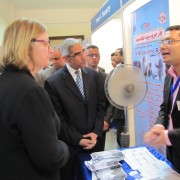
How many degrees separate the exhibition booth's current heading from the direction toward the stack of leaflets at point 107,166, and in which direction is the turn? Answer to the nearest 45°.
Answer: approximately 45° to its left

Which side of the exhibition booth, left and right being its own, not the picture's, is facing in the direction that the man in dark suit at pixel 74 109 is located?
front

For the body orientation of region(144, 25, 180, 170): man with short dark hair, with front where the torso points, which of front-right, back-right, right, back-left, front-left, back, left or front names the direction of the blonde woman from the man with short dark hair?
front

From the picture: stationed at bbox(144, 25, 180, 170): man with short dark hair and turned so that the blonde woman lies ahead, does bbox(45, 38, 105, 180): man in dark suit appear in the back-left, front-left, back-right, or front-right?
front-right

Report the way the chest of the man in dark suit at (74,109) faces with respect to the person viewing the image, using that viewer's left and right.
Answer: facing the viewer and to the right of the viewer

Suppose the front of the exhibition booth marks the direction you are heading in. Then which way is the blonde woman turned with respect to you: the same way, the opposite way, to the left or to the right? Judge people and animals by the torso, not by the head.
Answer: the opposite way

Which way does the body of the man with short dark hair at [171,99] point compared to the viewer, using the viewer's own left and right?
facing the viewer and to the left of the viewer

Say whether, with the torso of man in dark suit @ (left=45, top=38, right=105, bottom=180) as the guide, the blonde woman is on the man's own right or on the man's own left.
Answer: on the man's own right

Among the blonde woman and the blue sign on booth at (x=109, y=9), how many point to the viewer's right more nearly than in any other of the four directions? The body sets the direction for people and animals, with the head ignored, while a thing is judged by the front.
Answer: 1

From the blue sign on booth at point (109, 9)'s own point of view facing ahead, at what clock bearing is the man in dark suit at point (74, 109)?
The man in dark suit is roughly at 11 o'clock from the blue sign on booth.

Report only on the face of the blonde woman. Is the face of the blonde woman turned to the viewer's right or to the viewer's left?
to the viewer's right

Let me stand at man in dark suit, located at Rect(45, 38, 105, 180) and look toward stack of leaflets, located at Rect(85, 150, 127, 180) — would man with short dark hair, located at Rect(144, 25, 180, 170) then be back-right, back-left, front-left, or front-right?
front-left

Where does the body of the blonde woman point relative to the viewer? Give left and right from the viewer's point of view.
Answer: facing to the right of the viewer
